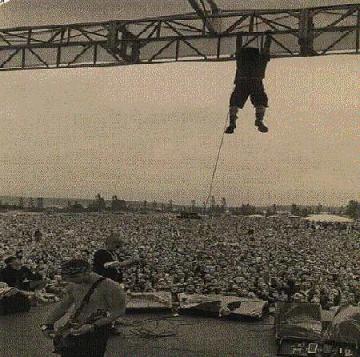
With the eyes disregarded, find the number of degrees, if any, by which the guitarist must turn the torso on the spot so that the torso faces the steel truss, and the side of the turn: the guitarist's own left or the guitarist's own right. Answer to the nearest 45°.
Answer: approximately 180°

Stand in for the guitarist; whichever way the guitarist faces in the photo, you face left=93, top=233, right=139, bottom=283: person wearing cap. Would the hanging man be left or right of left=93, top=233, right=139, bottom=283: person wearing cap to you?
right

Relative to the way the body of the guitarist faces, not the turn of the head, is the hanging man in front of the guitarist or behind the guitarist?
behind

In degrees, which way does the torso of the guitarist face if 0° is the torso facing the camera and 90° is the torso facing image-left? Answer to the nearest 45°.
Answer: approximately 45°

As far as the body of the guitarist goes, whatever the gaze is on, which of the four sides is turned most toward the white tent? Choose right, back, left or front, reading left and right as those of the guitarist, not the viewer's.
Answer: back

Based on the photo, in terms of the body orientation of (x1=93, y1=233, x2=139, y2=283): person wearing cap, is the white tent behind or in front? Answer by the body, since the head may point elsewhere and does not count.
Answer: in front
